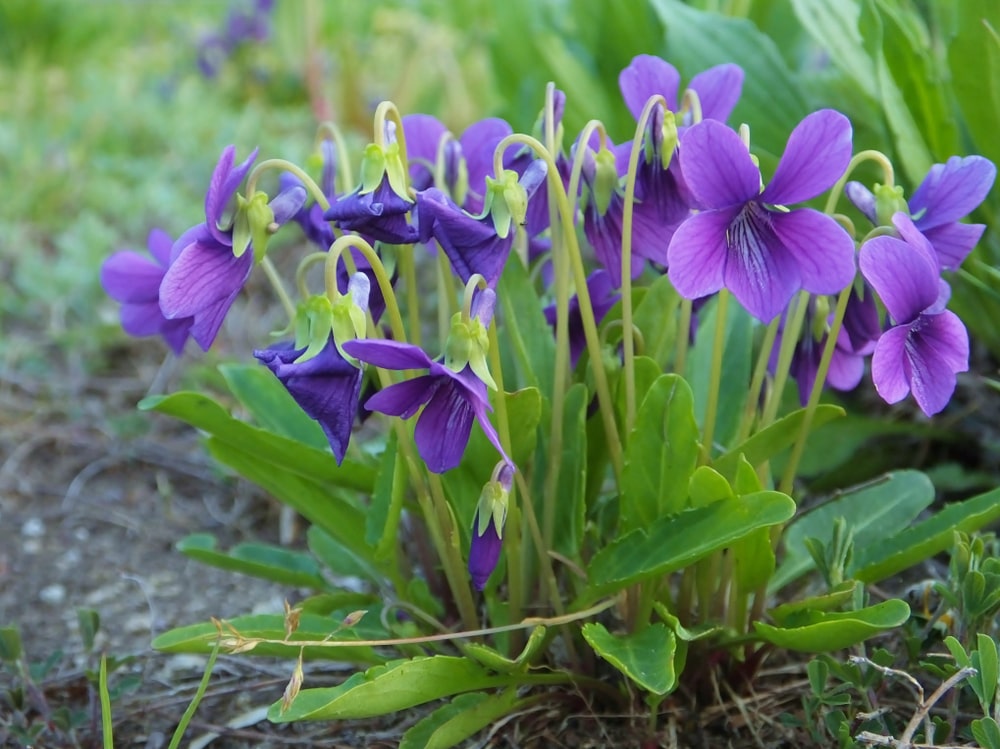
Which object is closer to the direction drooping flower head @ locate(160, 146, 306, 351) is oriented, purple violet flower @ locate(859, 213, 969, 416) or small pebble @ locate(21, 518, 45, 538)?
the small pebble

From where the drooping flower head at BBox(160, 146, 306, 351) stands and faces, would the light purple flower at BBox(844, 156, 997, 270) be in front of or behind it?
behind

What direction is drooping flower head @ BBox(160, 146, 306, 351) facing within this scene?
to the viewer's left

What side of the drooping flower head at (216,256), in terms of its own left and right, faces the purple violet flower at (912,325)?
back

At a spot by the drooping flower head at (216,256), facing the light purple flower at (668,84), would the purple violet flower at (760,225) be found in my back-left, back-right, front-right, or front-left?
front-right
